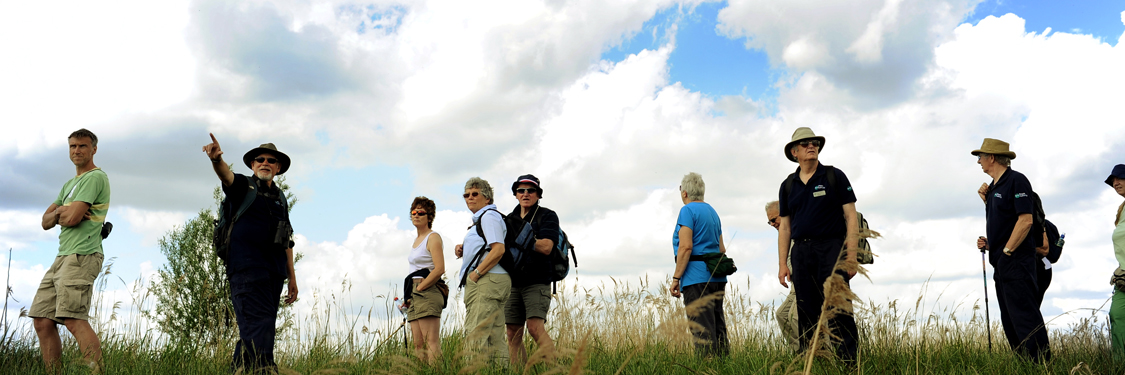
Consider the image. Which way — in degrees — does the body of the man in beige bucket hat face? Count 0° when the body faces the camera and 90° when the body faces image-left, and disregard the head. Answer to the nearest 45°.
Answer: approximately 45°

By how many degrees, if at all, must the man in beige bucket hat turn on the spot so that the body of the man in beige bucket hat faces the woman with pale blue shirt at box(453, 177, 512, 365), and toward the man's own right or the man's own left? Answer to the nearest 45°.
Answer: approximately 45° to the man's own right

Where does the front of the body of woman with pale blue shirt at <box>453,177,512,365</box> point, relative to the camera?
to the viewer's left

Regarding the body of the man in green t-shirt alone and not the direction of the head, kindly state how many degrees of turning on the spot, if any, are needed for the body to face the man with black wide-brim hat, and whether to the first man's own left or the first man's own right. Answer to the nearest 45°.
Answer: approximately 90° to the first man's own left

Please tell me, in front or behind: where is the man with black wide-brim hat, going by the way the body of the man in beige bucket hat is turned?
in front

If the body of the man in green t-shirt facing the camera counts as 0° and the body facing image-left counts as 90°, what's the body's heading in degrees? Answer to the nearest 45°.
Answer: approximately 45°

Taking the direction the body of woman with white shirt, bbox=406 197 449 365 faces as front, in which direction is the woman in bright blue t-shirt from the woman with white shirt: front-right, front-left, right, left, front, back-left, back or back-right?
back-left

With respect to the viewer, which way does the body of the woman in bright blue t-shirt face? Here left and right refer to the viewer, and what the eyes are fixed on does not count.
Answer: facing away from the viewer and to the left of the viewer

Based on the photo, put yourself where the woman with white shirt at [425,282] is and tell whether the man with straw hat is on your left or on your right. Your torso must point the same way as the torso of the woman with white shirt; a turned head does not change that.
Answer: on your left
